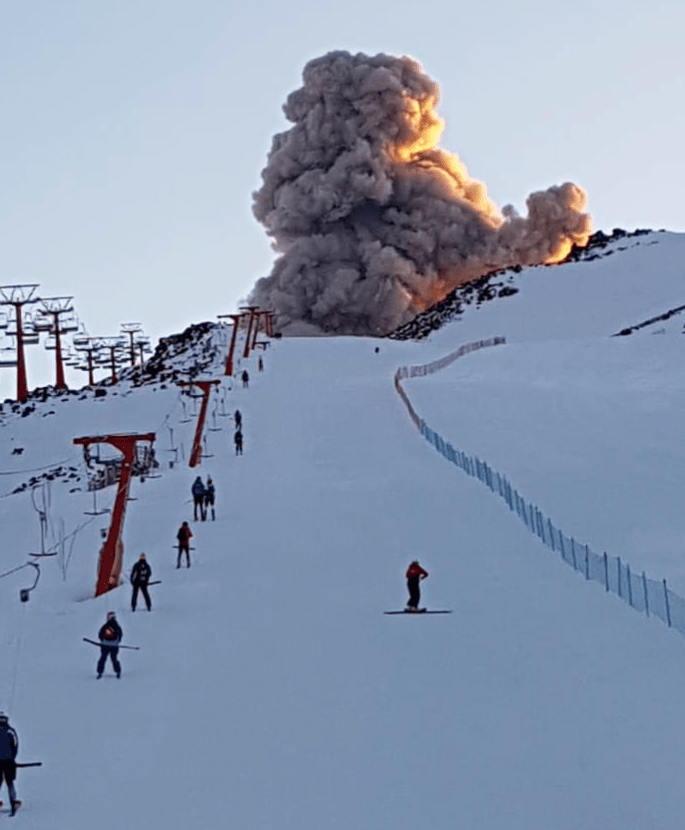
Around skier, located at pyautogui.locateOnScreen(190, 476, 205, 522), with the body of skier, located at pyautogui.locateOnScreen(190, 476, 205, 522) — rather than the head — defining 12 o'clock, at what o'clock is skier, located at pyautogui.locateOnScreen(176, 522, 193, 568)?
skier, located at pyautogui.locateOnScreen(176, 522, 193, 568) is roughly at 6 o'clock from skier, located at pyautogui.locateOnScreen(190, 476, 205, 522).

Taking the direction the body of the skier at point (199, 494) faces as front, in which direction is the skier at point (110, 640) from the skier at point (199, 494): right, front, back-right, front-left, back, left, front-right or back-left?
back

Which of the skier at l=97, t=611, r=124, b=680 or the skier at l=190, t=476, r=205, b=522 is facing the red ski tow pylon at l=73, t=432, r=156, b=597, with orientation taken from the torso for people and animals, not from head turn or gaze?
the skier at l=97, t=611, r=124, b=680

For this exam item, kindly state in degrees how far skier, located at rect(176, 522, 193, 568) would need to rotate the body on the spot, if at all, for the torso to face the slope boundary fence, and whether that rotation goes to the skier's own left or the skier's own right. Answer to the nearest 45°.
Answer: approximately 90° to the skier's own right

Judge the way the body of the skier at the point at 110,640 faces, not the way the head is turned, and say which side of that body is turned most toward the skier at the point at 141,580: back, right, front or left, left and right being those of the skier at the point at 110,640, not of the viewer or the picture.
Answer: front

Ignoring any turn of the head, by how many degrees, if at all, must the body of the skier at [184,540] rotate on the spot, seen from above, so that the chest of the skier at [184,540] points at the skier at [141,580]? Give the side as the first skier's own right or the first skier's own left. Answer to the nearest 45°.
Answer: approximately 180°

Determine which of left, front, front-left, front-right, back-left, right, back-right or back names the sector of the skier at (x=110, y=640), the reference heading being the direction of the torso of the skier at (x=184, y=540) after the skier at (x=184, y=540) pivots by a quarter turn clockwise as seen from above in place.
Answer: right

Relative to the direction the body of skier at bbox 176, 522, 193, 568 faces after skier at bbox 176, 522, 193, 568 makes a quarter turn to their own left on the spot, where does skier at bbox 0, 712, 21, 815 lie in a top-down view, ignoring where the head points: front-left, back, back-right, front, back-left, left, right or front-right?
left

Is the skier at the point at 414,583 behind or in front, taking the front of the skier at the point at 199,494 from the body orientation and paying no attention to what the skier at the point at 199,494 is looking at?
behind

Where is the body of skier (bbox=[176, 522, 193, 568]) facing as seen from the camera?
away from the camera

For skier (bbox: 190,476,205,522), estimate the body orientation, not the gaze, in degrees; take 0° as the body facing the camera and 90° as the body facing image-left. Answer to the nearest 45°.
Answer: approximately 180°

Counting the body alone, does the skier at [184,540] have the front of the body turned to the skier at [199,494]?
yes

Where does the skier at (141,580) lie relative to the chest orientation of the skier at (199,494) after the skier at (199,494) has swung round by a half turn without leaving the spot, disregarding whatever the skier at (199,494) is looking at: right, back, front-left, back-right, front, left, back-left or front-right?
front

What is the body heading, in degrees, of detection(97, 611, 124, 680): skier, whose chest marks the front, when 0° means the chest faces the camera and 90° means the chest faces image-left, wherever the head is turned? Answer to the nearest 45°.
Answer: approximately 180°

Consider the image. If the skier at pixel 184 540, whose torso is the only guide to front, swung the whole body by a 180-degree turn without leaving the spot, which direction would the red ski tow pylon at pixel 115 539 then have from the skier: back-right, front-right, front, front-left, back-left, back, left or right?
right
